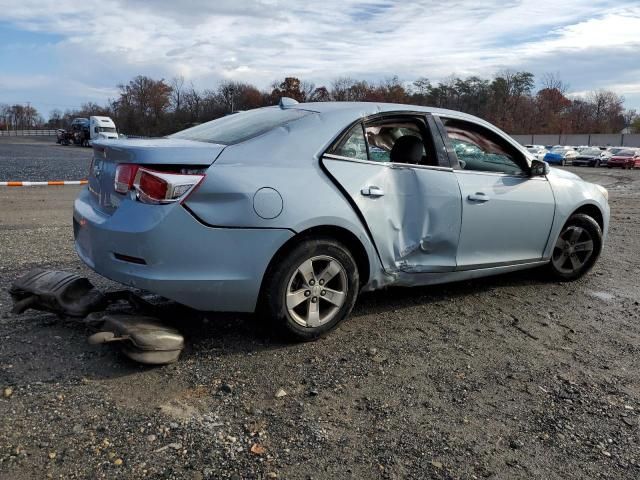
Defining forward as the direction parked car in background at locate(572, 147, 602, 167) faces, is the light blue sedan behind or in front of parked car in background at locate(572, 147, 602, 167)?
in front

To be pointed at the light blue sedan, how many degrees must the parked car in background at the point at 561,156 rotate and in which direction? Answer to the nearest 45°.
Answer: approximately 45° to its left

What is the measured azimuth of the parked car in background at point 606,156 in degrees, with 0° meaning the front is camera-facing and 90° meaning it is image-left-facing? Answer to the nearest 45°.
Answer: approximately 45°

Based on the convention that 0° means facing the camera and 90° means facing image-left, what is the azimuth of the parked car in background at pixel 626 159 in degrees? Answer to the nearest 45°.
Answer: approximately 45°

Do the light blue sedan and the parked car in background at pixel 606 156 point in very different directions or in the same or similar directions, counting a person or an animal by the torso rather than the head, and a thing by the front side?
very different directions

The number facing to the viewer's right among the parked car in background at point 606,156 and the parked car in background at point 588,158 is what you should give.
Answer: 0

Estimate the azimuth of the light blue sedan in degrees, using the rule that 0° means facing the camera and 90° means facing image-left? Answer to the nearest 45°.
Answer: approximately 225°

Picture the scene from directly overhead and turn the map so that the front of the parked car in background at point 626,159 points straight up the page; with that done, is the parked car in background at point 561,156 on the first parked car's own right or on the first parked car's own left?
on the first parked car's own right
